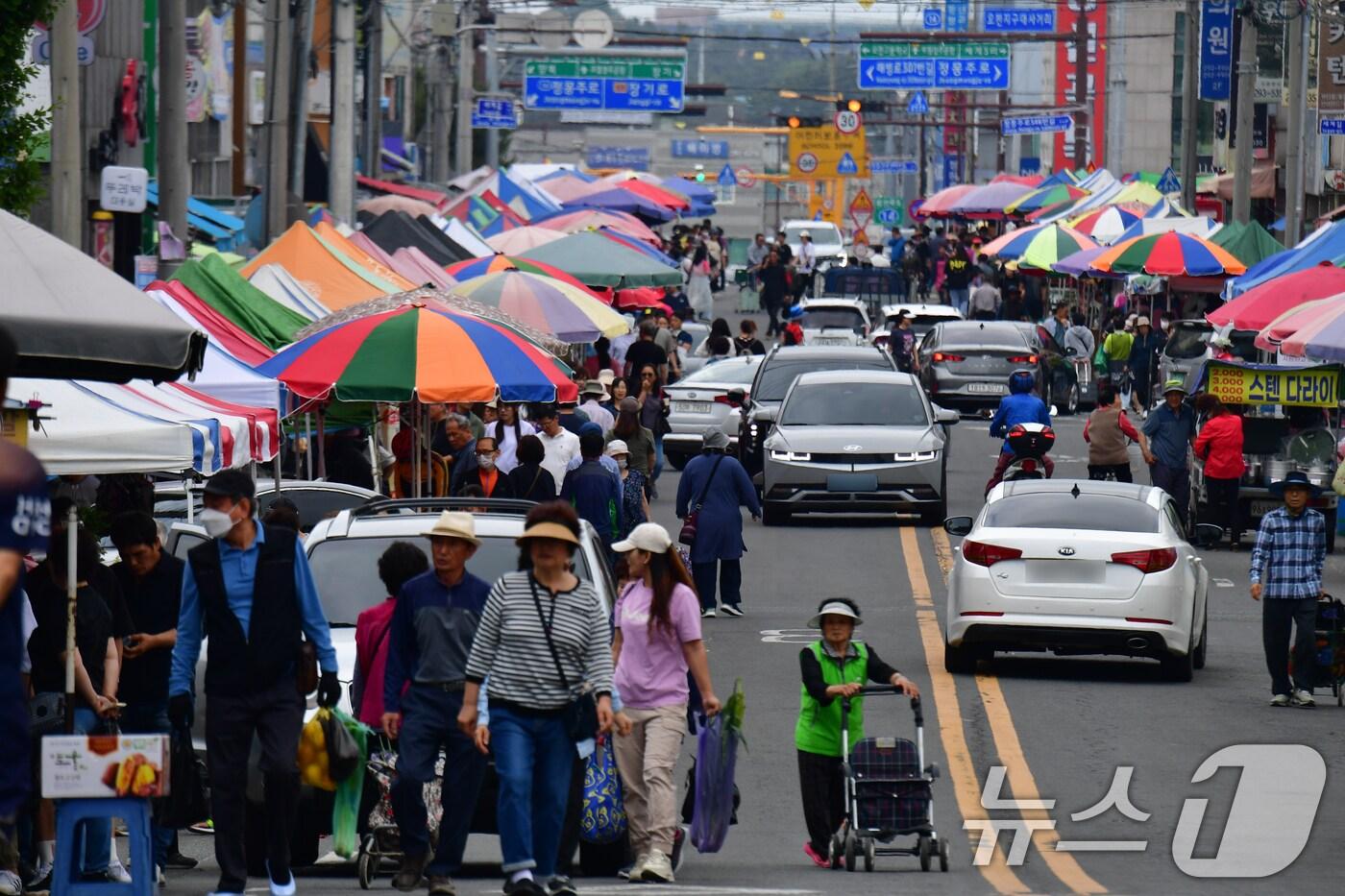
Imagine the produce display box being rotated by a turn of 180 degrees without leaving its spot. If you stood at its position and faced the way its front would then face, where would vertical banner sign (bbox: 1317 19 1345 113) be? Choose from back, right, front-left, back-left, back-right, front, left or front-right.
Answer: front-right

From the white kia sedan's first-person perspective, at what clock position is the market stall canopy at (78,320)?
The market stall canopy is roughly at 7 o'clock from the white kia sedan.

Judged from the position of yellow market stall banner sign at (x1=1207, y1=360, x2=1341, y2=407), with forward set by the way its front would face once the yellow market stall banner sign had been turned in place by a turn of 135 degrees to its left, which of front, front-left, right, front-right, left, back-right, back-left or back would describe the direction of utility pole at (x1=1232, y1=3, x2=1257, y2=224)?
front-left

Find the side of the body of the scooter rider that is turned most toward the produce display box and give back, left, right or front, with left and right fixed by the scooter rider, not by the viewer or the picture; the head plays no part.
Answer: back

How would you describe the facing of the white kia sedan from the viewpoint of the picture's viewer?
facing away from the viewer

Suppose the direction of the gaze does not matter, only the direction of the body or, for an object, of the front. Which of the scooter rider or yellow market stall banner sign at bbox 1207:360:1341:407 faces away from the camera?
the scooter rider

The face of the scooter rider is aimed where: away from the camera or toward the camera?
away from the camera

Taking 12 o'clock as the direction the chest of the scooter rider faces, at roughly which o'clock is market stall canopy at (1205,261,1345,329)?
The market stall canopy is roughly at 2 o'clock from the scooter rider.

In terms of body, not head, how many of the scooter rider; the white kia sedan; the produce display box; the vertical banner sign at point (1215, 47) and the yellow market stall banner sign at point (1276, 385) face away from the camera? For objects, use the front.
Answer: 2

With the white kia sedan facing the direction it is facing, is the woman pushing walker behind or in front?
behind
